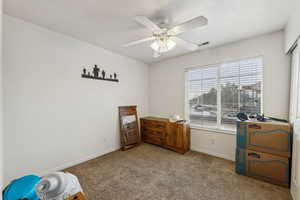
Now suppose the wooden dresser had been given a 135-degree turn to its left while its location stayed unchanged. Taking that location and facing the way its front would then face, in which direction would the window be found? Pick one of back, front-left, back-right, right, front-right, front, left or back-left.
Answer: front

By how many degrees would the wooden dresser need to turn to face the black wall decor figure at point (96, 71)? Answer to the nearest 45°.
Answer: approximately 45° to its right

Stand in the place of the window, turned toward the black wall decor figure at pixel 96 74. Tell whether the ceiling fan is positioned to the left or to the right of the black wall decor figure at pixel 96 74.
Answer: left

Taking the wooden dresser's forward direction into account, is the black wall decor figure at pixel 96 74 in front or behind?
in front

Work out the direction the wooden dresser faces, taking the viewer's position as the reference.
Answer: facing the viewer and to the left of the viewer
